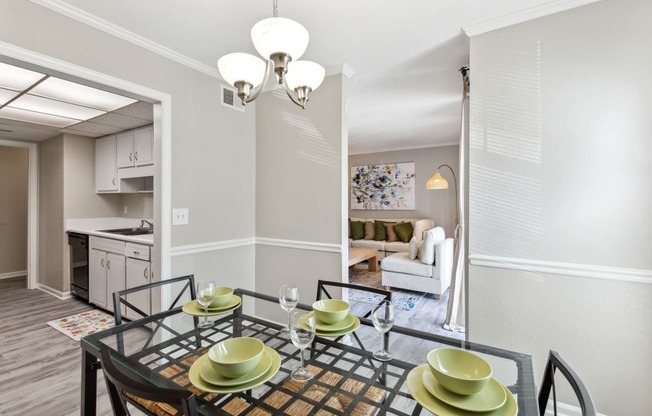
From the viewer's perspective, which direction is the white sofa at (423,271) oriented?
to the viewer's left

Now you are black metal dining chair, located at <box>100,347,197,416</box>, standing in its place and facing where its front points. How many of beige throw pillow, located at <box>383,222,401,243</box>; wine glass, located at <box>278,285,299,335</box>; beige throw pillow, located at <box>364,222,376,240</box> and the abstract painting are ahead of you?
4

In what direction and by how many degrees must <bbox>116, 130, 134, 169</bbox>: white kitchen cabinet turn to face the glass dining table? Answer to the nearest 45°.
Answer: approximately 45° to its left

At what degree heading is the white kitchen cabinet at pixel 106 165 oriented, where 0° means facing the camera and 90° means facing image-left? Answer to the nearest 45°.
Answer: approximately 45°

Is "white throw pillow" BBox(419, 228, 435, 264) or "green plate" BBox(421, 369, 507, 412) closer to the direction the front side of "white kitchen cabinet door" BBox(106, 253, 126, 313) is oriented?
the green plate

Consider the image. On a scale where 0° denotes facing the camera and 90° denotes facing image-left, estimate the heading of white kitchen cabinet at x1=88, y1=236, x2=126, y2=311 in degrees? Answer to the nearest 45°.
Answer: approximately 45°

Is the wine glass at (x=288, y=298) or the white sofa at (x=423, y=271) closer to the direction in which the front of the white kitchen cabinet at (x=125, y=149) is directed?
the wine glass

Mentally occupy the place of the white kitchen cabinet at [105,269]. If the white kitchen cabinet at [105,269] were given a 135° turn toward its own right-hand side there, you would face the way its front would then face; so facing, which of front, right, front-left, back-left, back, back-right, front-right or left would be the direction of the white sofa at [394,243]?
right

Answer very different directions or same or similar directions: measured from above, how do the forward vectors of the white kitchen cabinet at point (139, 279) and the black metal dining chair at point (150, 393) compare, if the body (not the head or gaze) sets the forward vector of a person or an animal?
very different directions

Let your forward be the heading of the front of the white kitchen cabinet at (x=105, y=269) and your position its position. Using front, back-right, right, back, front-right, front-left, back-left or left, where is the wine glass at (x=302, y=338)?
front-left

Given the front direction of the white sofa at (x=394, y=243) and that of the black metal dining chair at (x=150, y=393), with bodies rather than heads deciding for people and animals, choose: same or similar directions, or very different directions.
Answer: very different directions
